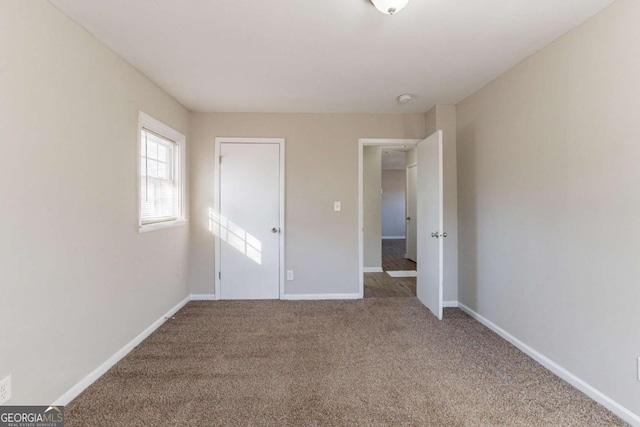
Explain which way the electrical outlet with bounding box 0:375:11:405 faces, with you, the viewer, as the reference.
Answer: facing the viewer and to the right of the viewer

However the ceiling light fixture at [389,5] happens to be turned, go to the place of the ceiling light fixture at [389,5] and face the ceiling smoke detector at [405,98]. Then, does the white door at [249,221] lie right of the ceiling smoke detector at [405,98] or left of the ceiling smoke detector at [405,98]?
left
